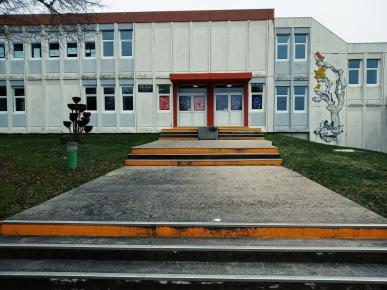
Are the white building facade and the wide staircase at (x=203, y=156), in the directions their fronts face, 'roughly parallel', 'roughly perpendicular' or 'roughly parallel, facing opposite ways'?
roughly parallel

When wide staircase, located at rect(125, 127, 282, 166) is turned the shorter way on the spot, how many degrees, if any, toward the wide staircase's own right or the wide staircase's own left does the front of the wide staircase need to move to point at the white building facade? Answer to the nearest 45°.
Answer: approximately 180°

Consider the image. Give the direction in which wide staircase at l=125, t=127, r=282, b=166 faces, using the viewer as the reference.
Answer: facing the viewer

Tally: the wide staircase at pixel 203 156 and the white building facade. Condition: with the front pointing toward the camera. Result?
2

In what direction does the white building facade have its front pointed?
toward the camera

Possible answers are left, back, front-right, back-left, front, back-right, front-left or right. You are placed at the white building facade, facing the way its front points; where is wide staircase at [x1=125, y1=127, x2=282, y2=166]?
front
